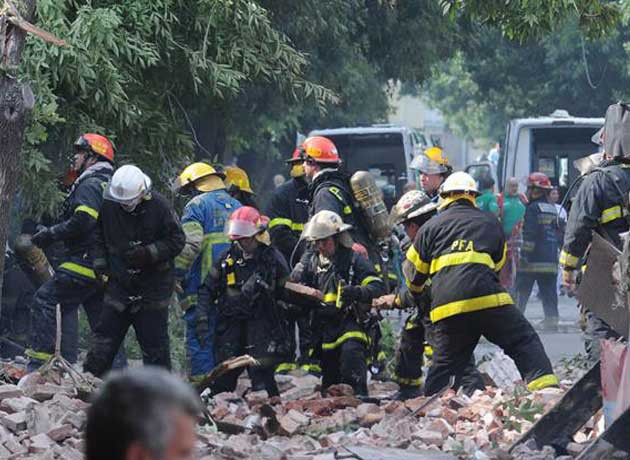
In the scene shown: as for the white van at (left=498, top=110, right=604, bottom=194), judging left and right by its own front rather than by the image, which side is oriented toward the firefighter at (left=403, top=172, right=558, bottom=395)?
back

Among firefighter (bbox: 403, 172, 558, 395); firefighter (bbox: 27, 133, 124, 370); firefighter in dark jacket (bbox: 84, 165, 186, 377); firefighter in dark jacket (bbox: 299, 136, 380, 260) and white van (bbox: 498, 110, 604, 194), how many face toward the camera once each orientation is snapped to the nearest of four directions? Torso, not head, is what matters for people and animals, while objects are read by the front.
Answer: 1

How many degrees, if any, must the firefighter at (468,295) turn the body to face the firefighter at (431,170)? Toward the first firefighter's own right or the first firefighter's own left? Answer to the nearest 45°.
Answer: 0° — they already face them

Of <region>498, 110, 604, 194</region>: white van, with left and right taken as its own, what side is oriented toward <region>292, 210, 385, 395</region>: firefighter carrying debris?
back

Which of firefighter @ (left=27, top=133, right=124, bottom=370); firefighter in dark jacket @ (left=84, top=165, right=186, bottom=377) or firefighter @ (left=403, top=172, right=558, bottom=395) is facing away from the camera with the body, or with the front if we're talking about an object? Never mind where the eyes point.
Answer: firefighter @ (left=403, top=172, right=558, bottom=395)

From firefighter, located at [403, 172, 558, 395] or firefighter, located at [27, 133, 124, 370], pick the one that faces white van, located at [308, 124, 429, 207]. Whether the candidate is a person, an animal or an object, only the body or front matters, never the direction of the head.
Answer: firefighter, located at [403, 172, 558, 395]

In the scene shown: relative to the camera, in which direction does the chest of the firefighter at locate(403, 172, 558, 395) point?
away from the camera

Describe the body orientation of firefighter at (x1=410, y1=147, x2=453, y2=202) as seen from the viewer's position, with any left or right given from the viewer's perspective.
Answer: facing the viewer and to the left of the viewer

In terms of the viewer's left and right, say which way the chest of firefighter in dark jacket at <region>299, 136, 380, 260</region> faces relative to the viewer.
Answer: facing to the left of the viewer

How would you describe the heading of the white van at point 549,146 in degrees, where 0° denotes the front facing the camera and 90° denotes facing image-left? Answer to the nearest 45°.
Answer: approximately 180°

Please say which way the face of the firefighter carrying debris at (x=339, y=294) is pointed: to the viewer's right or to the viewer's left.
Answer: to the viewer's left

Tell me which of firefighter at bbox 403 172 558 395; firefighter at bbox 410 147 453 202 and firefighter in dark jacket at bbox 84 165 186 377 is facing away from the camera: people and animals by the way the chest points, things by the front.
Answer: firefighter at bbox 403 172 558 395

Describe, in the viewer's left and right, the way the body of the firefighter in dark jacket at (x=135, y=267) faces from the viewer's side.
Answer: facing the viewer
